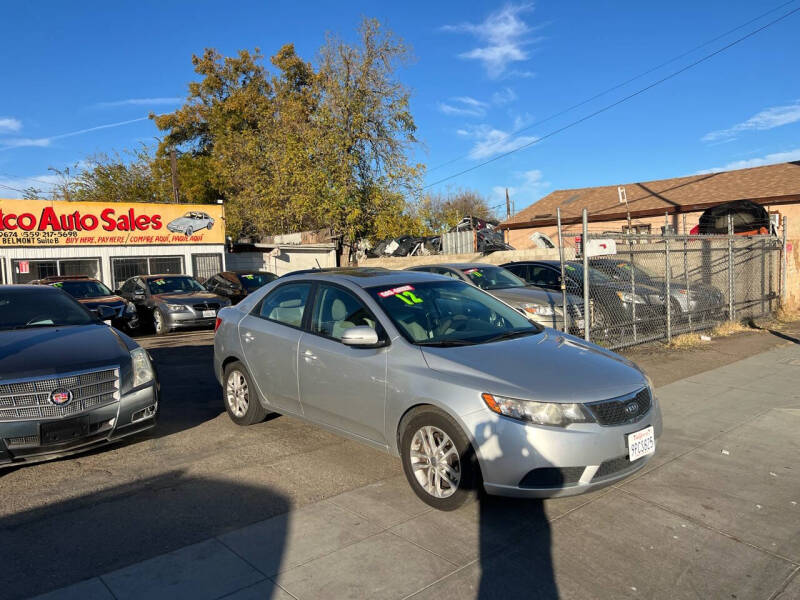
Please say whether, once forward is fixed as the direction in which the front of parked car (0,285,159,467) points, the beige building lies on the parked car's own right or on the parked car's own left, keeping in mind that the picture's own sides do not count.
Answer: on the parked car's own left

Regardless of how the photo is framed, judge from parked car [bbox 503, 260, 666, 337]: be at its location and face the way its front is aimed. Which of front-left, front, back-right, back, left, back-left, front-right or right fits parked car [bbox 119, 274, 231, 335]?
back-right

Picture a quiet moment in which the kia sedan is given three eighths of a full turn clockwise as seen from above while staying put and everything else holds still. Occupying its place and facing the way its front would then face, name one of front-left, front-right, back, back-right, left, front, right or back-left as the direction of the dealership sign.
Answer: front-right

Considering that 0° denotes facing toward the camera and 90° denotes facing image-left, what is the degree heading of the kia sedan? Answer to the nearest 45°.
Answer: approximately 315°

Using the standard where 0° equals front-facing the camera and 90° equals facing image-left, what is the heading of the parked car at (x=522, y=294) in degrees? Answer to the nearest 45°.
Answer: approximately 315°

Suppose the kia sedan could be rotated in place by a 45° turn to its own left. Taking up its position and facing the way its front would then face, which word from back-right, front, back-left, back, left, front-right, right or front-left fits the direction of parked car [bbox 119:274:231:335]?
back-left

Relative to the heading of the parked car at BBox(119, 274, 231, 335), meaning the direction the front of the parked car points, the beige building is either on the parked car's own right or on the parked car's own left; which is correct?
on the parked car's own left

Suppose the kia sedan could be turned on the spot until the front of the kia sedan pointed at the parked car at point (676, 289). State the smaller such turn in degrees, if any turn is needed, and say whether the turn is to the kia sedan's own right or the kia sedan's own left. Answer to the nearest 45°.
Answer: approximately 90° to the kia sedan's own left
